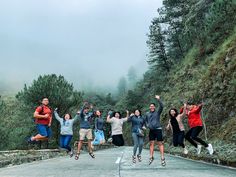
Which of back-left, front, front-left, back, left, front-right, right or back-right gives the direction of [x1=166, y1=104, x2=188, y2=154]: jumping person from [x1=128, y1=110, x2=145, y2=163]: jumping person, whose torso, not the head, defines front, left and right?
back-left

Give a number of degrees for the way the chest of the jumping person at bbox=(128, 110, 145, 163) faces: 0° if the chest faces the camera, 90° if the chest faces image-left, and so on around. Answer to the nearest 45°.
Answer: approximately 0°

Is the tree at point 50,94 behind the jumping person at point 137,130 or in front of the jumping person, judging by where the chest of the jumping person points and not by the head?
behind
